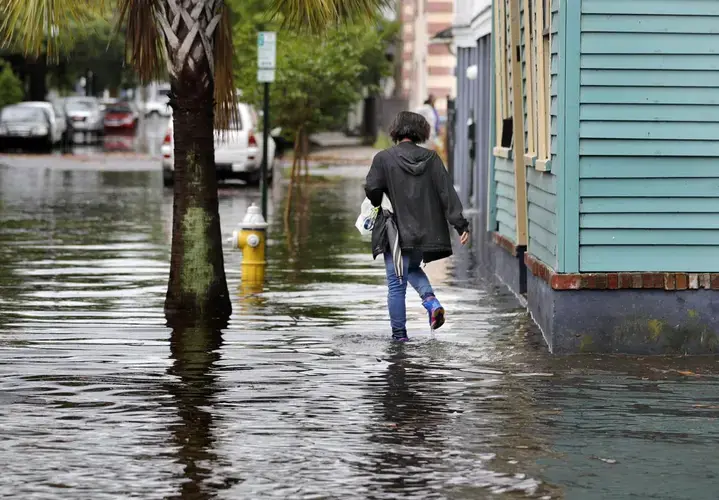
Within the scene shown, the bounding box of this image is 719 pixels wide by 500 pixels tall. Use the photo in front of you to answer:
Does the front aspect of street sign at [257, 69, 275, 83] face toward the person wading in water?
yes

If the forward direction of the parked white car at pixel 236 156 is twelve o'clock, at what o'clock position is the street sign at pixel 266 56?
The street sign is roughly at 6 o'clock from the parked white car.

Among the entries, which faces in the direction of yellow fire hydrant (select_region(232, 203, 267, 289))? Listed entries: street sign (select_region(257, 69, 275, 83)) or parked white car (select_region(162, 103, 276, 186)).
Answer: the street sign

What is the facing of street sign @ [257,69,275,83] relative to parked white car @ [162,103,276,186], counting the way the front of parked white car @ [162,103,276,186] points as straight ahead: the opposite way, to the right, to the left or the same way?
the opposite way

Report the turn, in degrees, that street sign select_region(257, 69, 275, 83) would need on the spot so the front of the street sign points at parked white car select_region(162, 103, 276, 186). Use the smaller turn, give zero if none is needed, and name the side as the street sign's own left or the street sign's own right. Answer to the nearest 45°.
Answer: approximately 180°

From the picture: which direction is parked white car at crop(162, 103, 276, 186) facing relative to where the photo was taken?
away from the camera

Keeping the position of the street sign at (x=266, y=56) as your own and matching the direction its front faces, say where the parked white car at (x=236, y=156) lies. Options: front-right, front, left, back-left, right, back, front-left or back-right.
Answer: back

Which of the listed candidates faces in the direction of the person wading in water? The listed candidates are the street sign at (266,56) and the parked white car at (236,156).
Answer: the street sign

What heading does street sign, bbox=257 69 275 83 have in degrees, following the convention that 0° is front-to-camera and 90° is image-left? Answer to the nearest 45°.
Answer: approximately 0°

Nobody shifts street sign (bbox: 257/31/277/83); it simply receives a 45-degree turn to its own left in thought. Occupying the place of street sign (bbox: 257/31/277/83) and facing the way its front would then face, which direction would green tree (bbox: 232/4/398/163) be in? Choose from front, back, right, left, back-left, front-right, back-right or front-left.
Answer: back-left

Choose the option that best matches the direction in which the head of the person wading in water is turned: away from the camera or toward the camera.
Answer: away from the camera
